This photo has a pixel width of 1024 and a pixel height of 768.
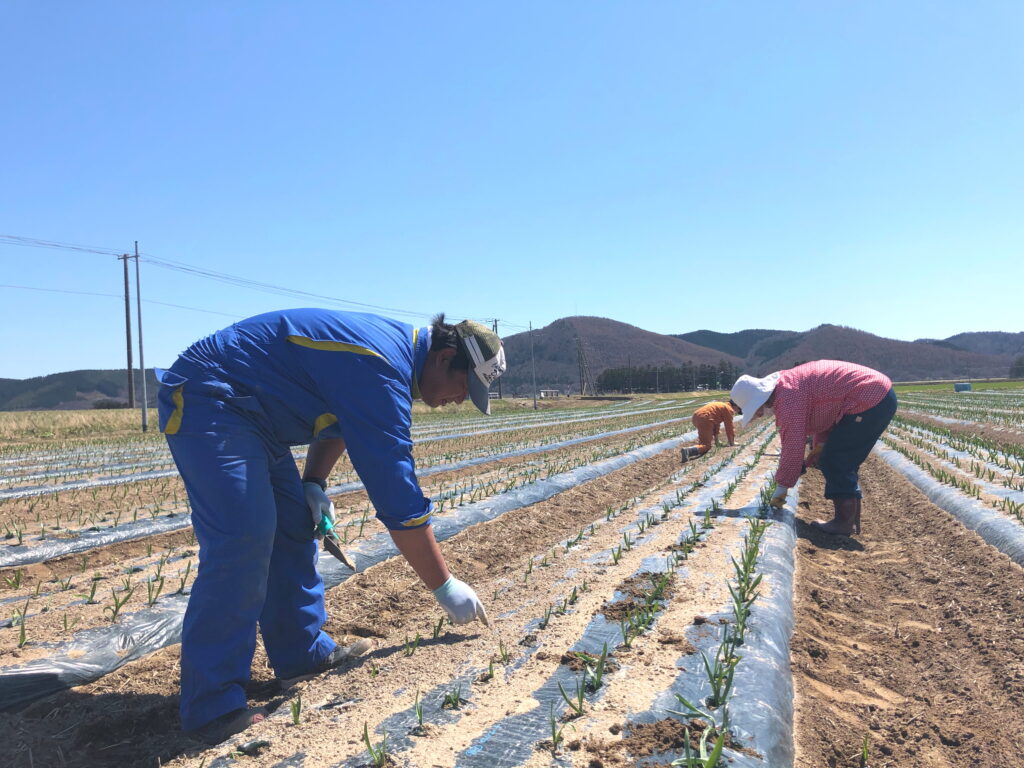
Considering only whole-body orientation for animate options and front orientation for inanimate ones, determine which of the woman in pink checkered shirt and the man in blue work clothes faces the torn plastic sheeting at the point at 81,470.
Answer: the woman in pink checkered shirt

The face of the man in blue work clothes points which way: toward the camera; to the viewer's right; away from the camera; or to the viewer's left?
to the viewer's right

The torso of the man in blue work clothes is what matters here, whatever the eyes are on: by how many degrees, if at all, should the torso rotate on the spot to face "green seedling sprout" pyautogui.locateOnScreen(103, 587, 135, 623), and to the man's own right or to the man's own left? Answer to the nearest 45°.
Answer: approximately 135° to the man's own left

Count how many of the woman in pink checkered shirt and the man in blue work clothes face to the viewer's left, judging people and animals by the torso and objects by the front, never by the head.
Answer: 1

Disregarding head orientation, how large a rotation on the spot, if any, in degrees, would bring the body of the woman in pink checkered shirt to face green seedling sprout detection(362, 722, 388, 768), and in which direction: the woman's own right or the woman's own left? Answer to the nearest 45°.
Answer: approximately 90° to the woman's own left

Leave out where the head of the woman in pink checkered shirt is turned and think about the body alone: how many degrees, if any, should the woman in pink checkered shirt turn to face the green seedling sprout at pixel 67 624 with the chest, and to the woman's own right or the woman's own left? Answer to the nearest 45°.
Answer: approximately 45° to the woman's own left

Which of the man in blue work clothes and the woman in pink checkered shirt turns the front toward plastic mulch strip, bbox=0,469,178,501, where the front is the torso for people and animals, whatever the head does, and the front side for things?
the woman in pink checkered shirt

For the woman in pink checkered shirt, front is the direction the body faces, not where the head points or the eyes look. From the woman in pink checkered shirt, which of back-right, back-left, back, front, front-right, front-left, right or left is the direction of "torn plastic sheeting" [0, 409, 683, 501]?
front

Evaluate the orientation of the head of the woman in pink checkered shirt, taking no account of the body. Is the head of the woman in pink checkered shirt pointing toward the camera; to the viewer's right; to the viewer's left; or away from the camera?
to the viewer's left

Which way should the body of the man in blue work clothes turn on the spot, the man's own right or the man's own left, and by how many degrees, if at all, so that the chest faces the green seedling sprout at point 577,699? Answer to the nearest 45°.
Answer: approximately 45° to the man's own right

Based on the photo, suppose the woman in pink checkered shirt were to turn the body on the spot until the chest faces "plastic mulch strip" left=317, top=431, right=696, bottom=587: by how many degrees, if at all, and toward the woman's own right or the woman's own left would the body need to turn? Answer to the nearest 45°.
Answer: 0° — they already face it

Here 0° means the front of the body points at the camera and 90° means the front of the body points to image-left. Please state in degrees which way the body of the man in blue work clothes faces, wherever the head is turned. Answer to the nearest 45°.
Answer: approximately 270°

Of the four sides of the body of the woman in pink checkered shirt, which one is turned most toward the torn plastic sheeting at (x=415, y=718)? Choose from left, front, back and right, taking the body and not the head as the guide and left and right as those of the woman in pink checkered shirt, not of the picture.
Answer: left

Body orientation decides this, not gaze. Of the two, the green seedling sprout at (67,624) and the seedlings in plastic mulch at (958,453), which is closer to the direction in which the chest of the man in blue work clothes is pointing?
the seedlings in plastic mulch

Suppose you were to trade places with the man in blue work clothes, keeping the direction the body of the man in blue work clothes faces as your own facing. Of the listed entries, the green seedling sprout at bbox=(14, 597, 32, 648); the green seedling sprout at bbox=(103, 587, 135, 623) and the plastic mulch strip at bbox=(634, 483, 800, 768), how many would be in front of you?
1

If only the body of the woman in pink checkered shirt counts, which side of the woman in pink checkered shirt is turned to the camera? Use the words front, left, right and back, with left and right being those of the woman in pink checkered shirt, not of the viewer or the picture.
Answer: left
